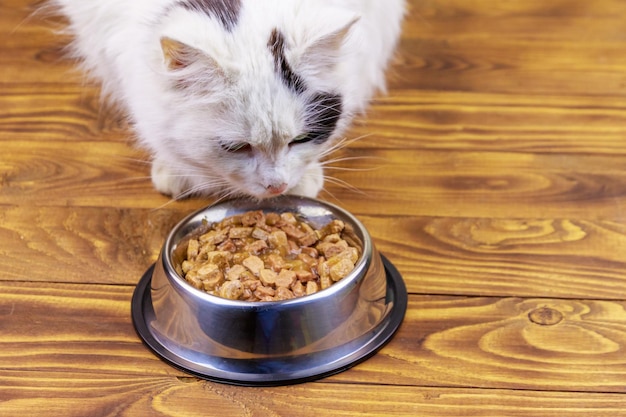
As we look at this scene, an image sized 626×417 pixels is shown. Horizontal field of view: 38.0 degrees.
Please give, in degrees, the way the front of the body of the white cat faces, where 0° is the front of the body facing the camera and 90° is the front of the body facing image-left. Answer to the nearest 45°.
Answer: approximately 0°
